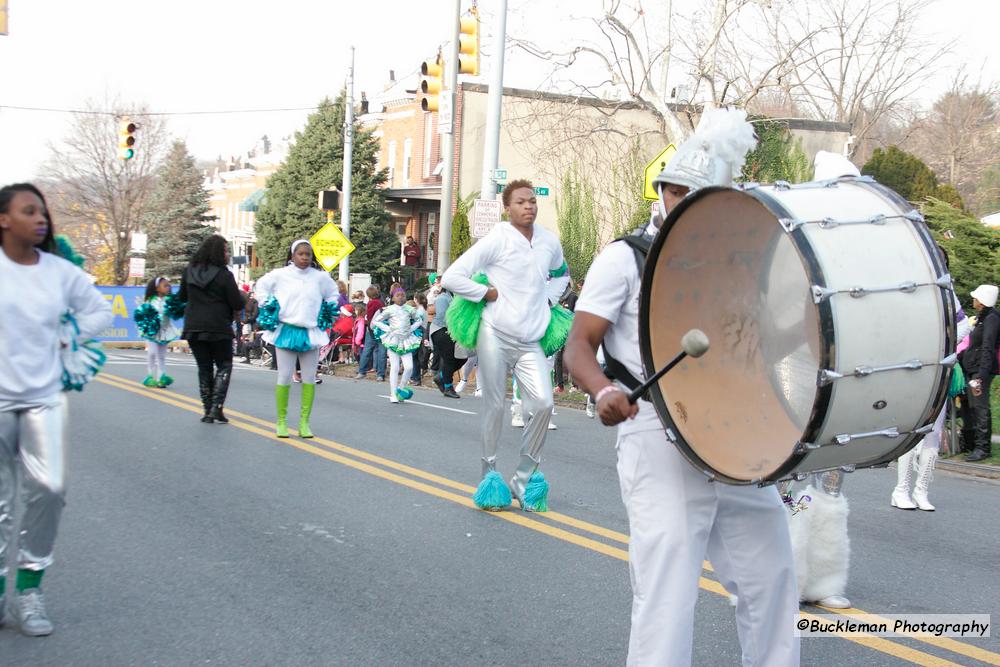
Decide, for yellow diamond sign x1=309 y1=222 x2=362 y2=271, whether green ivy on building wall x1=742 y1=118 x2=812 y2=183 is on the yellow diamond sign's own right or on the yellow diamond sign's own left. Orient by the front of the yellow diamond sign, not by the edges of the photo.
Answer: on the yellow diamond sign's own left

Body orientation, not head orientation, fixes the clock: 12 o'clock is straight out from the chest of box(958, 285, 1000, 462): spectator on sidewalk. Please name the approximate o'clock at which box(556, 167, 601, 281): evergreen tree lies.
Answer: The evergreen tree is roughly at 2 o'clock from the spectator on sidewalk.

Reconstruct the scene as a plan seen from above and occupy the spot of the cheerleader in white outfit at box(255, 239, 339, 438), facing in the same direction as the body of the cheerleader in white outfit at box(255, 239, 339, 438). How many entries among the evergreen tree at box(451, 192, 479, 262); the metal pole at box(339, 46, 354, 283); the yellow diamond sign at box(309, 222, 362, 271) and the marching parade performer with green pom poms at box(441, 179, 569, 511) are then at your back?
3

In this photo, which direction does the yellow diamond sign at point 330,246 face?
toward the camera

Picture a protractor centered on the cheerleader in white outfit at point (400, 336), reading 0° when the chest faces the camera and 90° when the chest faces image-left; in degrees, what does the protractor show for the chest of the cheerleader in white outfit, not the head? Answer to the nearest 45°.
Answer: approximately 0°

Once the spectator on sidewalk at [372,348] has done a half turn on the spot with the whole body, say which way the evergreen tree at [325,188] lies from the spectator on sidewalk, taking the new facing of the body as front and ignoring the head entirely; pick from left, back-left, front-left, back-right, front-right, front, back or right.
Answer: front-left

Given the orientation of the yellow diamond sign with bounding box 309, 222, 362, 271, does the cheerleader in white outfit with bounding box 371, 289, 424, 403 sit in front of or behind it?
in front

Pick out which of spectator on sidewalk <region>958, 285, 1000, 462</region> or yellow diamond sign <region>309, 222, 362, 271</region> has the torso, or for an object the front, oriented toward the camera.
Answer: the yellow diamond sign

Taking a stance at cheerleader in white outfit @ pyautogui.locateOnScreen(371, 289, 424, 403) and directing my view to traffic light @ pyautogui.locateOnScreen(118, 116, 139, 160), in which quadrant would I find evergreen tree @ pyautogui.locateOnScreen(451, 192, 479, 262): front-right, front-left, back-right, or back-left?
front-right

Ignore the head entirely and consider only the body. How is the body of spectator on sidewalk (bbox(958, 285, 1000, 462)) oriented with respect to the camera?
to the viewer's left
